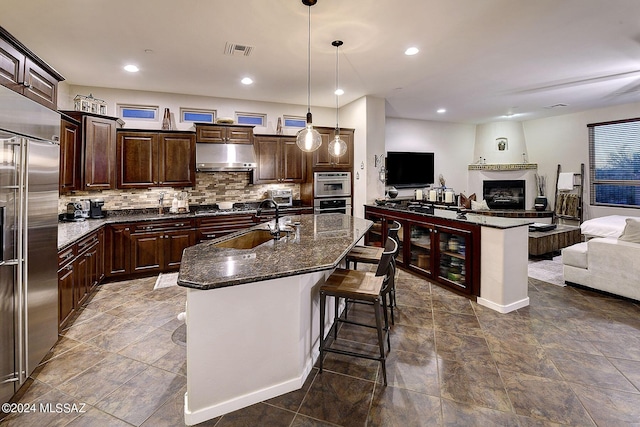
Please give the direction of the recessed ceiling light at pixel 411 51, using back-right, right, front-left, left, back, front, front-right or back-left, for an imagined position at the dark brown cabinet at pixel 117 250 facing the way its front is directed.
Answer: front-left

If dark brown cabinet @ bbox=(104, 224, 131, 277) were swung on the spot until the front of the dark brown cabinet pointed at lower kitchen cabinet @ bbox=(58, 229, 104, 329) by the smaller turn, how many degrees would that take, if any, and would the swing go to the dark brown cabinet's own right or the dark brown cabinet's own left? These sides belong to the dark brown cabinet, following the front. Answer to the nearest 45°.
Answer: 0° — it already faces it

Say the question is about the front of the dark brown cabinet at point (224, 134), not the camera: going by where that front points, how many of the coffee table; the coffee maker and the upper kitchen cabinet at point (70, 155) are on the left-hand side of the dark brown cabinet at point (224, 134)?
1

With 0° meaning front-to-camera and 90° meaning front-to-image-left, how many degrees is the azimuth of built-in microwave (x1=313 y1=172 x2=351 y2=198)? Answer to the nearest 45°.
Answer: approximately 0°

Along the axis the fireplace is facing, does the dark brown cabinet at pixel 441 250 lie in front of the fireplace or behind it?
in front

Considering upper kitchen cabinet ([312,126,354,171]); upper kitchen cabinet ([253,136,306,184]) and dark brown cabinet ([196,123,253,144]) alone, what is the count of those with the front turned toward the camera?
3

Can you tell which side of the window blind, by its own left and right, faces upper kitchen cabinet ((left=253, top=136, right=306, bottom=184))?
front

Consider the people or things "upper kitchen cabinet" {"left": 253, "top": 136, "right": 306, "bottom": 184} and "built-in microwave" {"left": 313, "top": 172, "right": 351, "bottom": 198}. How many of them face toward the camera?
2

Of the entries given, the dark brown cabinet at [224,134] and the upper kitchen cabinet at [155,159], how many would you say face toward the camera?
2

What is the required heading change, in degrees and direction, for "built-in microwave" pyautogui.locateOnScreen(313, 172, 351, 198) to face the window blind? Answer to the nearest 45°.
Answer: approximately 90° to its left

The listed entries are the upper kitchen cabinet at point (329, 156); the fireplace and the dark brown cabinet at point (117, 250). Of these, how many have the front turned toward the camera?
3

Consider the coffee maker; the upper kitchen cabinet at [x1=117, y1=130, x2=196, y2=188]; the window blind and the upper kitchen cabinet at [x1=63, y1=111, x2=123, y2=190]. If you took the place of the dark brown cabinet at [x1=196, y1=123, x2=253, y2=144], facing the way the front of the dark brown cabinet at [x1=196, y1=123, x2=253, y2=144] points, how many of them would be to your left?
1
